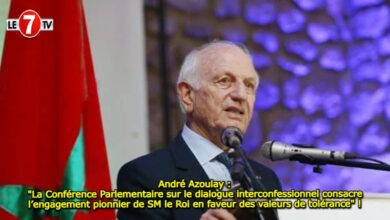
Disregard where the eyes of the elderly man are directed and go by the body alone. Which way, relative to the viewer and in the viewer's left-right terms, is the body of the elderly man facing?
facing the viewer and to the right of the viewer

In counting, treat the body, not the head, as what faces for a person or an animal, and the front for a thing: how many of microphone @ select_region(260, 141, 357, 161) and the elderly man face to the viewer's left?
1

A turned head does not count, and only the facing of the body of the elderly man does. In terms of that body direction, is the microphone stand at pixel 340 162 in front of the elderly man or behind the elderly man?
in front

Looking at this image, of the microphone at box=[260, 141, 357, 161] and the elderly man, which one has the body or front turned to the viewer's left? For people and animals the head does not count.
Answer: the microphone

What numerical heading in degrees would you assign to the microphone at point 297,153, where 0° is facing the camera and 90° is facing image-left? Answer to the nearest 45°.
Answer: approximately 90°

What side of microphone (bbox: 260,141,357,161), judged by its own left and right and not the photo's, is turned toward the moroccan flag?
front
